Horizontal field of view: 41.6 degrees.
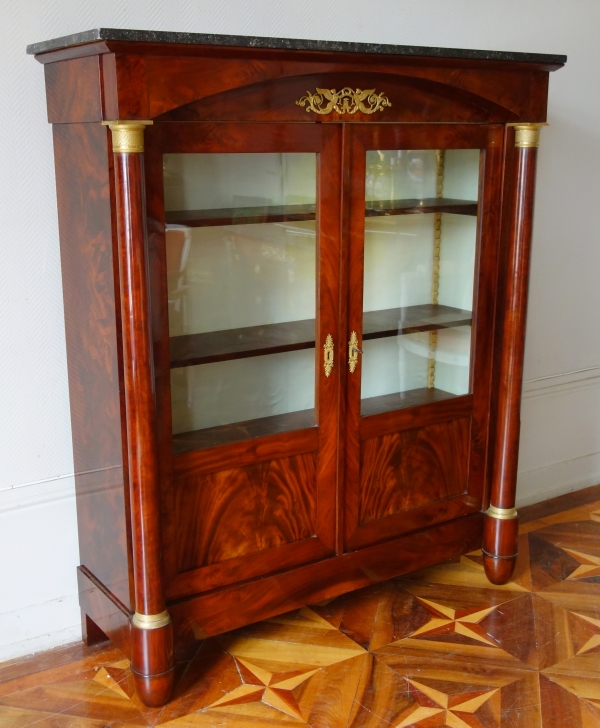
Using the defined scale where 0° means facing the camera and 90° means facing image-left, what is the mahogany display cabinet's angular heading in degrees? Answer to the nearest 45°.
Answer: approximately 315°
